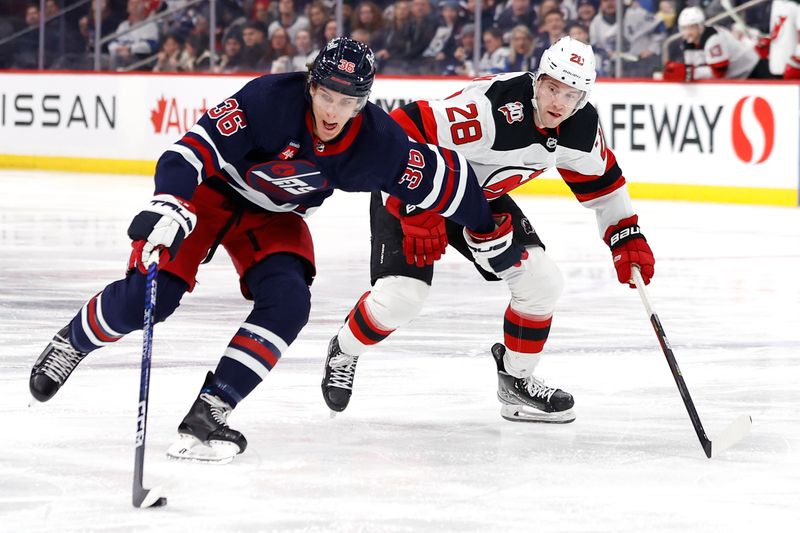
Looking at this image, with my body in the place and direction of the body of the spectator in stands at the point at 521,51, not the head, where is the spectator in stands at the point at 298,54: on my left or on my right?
on my right

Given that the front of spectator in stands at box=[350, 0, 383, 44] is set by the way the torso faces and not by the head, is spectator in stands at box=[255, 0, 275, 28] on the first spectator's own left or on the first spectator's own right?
on the first spectator's own right

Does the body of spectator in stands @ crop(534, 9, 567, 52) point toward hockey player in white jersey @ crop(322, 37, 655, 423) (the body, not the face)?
yes

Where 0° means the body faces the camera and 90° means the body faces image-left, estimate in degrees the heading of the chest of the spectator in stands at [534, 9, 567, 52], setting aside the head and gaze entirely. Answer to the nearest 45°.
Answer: approximately 0°

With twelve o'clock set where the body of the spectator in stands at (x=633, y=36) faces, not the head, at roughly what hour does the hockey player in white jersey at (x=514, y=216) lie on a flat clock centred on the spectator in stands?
The hockey player in white jersey is roughly at 12 o'clock from the spectator in stands.

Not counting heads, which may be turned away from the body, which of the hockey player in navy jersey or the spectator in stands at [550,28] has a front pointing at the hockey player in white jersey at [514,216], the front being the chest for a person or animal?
the spectator in stands

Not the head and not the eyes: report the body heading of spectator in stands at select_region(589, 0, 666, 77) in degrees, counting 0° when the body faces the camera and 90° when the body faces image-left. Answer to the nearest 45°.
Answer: approximately 0°
